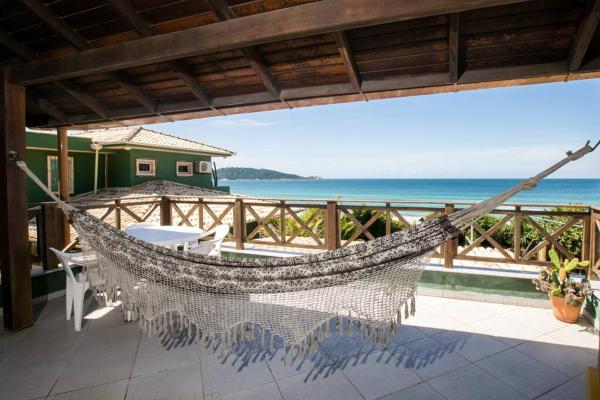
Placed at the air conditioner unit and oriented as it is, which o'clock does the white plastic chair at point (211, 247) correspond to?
The white plastic chair is roughly at 12 o'clock from the air conditioner unit.

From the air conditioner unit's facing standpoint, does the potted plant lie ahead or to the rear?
ahead

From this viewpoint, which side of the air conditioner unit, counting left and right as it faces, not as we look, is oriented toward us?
front

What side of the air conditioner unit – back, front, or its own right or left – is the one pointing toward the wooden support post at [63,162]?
right

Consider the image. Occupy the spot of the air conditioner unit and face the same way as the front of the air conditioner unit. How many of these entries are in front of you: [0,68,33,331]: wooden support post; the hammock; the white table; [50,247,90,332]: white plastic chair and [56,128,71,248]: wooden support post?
5

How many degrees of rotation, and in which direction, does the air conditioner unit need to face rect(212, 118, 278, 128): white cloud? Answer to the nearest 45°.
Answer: approximately 180°

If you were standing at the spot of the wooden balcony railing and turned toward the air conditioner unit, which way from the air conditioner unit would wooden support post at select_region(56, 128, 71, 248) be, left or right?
left

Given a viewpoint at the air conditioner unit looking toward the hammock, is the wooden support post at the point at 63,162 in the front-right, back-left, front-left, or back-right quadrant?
front-right

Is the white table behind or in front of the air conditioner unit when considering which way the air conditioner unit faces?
in front

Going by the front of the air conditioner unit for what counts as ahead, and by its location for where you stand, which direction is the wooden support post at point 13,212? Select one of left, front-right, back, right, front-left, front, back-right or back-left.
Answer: front

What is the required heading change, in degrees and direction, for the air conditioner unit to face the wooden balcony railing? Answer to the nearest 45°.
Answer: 0° — it already faces it

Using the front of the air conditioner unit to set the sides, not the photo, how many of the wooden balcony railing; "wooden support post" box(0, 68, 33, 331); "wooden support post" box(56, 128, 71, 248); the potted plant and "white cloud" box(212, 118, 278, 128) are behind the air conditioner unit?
1

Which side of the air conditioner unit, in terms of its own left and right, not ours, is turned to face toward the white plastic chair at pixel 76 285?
front

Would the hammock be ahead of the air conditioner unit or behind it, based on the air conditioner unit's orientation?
ahead
